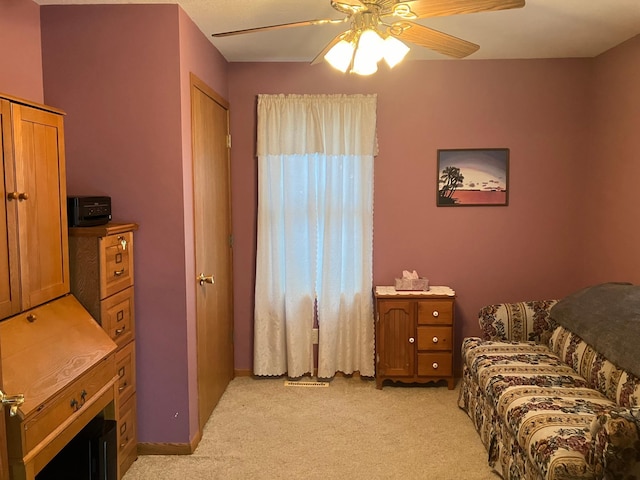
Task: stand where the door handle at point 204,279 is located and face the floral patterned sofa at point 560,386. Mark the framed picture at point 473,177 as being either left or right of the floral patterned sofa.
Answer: left

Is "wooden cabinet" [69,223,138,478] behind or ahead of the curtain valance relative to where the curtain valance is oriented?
ahead

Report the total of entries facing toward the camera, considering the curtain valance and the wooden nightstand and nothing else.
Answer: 2

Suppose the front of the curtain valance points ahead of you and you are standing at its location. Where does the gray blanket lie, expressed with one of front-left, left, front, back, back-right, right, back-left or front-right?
front-left

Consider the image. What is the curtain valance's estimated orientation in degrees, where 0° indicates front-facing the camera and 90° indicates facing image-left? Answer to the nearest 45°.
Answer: approximately 0°

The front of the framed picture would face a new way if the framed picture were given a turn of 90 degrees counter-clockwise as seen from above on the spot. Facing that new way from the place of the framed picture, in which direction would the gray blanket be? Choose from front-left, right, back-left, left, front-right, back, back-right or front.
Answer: front-right

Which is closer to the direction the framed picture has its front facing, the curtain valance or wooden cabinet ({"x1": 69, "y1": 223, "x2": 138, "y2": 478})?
the wooden cabinet

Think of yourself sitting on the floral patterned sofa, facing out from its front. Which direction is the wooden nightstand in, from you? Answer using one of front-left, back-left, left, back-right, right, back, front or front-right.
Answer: right

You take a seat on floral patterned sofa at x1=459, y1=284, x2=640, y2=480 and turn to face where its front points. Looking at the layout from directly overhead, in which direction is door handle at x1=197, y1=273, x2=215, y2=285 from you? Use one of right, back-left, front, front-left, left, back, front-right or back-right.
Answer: front-right

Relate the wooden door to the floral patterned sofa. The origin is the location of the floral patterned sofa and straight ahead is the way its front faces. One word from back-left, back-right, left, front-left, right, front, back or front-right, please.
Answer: front-right

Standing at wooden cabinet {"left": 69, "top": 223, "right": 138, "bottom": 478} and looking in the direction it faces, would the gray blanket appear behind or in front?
in front

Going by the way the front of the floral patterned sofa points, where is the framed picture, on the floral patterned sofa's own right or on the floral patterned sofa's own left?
on the floral patterned sofa's own right

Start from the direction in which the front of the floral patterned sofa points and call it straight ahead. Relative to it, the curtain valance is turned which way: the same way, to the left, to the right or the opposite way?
to the left
